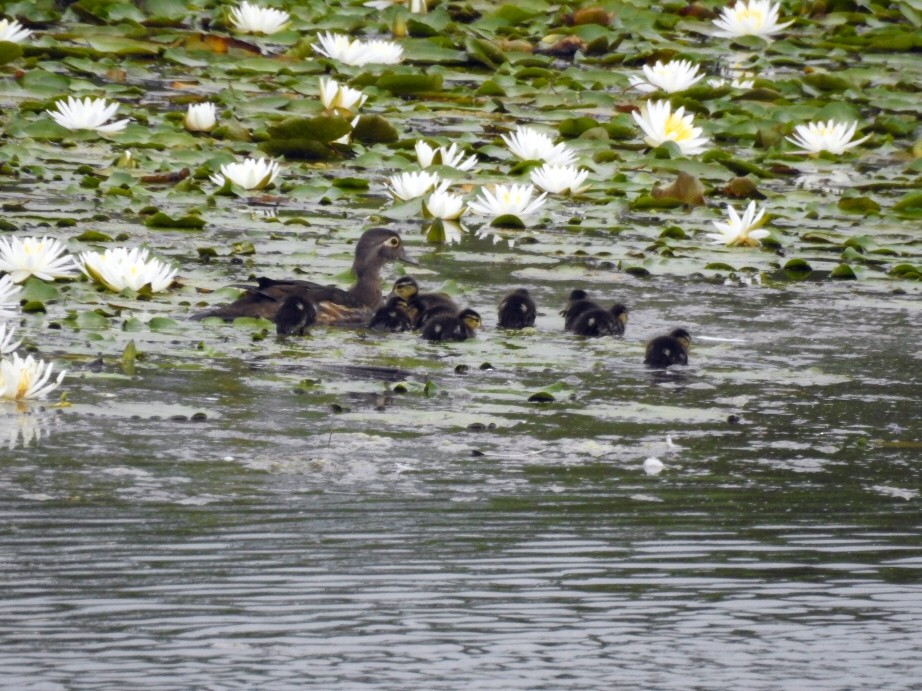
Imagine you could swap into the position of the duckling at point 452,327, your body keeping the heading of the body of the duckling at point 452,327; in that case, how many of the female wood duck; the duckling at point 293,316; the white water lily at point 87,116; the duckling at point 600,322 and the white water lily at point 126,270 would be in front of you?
1

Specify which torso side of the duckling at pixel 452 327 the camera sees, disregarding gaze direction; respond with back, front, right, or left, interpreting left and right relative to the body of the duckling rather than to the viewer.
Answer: right

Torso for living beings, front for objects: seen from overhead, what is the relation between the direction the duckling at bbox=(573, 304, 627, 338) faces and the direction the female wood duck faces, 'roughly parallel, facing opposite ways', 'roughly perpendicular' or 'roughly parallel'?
roughly parallel

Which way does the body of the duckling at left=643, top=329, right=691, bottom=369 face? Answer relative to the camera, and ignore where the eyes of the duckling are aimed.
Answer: to the viewer's right

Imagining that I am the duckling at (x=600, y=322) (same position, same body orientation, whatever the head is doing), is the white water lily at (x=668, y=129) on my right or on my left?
on my left

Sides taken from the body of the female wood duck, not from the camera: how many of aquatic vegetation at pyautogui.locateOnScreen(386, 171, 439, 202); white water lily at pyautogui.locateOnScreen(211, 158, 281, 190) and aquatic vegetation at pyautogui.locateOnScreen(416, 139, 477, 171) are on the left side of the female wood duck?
3

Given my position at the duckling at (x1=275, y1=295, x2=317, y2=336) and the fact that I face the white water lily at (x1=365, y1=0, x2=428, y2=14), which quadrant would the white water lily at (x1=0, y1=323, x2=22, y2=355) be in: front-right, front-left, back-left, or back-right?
back-left

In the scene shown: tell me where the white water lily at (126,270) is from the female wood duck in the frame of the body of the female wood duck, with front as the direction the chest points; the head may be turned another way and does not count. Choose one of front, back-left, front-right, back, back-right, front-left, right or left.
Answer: back

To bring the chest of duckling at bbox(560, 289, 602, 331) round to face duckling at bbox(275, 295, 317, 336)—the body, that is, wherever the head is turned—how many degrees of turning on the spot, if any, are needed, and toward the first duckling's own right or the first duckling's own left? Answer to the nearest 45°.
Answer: approximately 90° to the first duckling's own left

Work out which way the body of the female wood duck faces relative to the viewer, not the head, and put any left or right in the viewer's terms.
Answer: facing to the right of the viewer

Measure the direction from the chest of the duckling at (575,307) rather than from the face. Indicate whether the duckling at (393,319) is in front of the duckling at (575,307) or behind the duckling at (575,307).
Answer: behind

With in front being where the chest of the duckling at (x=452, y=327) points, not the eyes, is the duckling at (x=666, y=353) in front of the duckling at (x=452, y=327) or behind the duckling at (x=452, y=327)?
in front

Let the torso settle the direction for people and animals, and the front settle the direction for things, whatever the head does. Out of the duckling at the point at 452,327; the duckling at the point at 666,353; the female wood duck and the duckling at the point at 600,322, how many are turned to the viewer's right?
4

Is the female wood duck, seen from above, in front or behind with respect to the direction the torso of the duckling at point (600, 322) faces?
behind

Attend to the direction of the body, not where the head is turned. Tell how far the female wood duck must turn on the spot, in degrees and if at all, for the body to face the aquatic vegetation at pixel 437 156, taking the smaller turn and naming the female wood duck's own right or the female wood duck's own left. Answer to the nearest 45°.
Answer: approximately 90° to the female wood duck's own left

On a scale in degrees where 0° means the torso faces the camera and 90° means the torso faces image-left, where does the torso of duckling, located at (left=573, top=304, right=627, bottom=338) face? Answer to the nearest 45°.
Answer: approximately 270°
